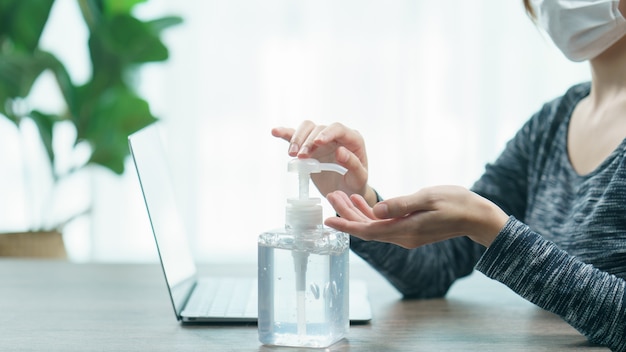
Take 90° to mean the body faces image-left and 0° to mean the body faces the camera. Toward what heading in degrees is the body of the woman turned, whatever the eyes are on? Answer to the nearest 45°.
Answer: approximately 45°

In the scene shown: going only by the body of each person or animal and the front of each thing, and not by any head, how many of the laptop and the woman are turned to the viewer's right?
1

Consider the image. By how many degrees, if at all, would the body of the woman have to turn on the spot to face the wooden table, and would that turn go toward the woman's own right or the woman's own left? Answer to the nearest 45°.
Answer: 0° — they already face it

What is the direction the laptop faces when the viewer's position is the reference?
facing to the right of the viewer

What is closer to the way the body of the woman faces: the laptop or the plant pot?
the laptop
